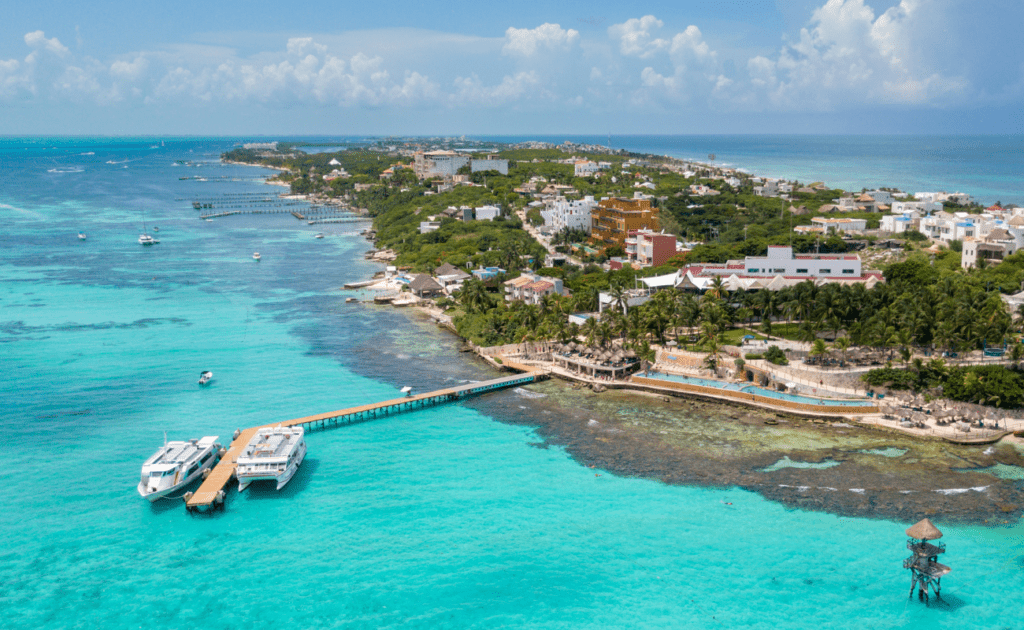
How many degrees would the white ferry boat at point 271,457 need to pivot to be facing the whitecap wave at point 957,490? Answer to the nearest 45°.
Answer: approximately 135° to its left

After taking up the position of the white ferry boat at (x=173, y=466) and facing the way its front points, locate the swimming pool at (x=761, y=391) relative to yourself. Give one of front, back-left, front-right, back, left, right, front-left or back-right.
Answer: back-left

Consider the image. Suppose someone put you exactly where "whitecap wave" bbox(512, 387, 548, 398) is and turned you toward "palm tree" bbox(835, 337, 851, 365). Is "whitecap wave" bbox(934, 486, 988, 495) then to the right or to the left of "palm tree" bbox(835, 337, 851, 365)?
right

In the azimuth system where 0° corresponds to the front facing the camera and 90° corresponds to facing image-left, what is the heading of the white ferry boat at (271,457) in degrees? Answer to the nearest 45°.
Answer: approximately 45°

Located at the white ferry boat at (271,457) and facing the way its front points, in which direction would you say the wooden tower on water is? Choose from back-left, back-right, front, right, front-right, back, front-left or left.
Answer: left

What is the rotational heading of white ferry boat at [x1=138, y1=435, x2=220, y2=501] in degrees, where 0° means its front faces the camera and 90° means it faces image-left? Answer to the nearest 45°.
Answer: approximately 45°

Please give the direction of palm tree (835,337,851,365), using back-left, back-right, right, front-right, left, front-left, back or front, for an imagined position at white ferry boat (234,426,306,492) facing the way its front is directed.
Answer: back-left
